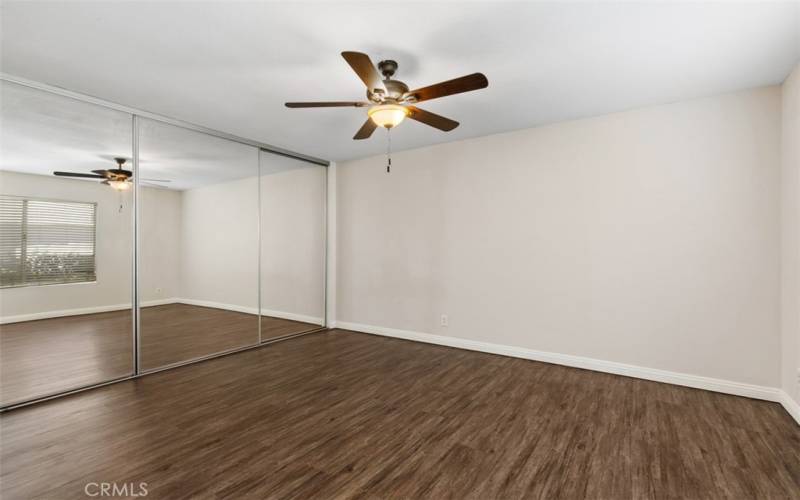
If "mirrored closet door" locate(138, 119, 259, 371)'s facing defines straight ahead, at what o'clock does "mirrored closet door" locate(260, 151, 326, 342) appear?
"mirrored closet door" locate(260, 151, 326, 342) is roughly at 10 o'clock from "mirrored closet door" locate(138, 119, 259, 371).

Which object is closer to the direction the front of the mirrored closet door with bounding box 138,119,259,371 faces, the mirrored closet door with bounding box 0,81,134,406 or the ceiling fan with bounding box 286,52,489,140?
the ceiling fan

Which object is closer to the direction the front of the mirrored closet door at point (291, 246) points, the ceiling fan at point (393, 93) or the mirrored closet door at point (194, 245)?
the ceiling fan

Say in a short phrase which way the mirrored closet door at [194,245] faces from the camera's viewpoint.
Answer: facing the viewer and to the right of the viewer

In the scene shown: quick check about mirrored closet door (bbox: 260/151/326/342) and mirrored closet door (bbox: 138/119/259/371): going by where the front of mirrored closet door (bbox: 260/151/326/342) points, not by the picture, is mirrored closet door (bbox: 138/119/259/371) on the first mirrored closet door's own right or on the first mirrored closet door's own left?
on the first mirrored closet door's own right

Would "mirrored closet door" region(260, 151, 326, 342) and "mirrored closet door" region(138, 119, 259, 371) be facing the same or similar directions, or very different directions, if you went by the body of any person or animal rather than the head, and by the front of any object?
same or similar directions

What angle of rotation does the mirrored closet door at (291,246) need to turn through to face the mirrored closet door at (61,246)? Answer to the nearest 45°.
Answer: approximately 90° to its right

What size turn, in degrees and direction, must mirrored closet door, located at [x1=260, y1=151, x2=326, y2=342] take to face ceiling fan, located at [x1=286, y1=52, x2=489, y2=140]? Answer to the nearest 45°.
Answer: approximately 45° to its right

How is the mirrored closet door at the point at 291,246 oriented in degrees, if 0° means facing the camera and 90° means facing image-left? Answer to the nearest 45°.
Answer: approximately 315°

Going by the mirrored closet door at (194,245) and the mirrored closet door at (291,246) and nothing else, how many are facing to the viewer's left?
0

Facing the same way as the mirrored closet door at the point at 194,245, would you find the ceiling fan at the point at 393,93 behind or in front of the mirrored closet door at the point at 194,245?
in front

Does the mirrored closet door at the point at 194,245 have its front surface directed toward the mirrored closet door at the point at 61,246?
no
